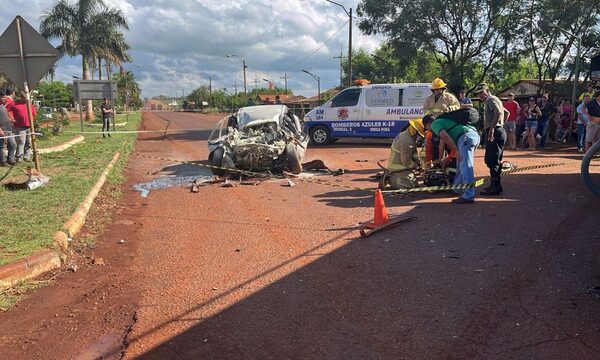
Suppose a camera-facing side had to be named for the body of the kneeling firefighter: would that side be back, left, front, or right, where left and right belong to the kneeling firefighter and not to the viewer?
right

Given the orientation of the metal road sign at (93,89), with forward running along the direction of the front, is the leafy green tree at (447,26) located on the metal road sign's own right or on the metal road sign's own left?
on the metal road sign's own right

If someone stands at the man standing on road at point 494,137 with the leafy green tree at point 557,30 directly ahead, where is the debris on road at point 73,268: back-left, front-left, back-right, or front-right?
back-left

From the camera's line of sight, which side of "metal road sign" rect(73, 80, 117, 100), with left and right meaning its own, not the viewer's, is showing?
back

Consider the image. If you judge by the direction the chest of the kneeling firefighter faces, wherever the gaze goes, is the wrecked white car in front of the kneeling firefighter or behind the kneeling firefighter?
behind

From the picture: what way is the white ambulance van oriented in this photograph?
to the viewer's left

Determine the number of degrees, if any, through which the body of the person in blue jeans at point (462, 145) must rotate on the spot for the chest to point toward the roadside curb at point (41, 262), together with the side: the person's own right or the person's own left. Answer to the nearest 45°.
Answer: approximately 45° to the person's own left

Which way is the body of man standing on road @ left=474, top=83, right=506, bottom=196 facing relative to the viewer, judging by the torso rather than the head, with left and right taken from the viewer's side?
facing to the left of the viewer

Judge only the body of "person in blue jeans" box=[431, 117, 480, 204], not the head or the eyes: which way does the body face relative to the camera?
to the viewer's left
